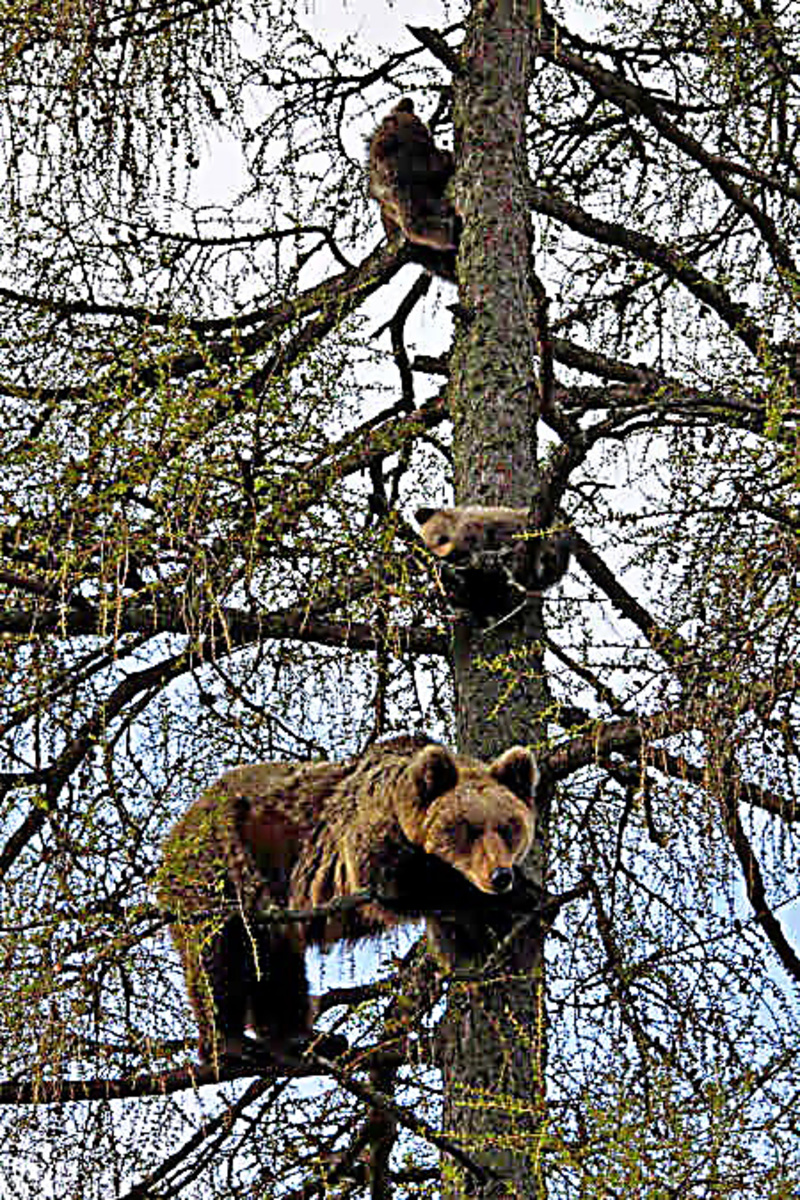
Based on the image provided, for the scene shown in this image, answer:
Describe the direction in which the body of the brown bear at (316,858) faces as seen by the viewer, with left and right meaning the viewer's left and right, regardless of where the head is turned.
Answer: facing the viewer and to the right of the viewer
